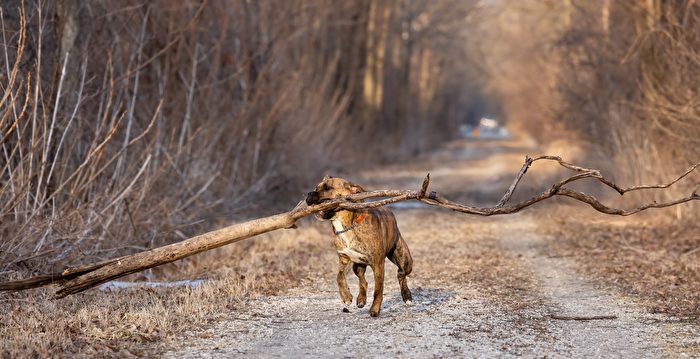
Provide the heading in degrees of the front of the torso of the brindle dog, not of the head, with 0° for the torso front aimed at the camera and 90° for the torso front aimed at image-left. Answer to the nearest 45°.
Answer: approximately 45°
